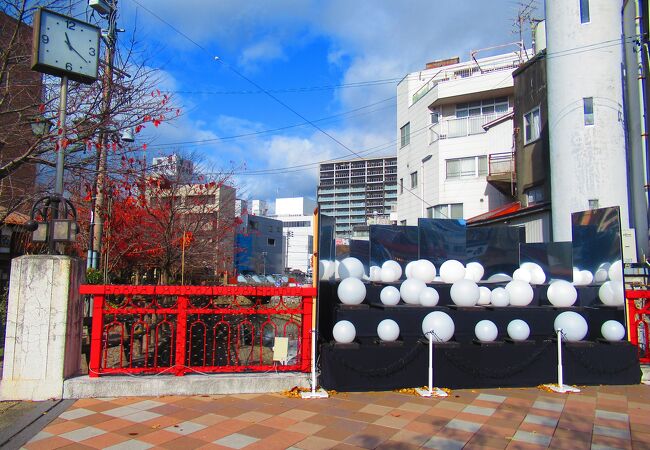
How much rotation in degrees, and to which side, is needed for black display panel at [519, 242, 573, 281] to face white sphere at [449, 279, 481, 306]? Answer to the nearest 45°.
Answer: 0° — it already faces it

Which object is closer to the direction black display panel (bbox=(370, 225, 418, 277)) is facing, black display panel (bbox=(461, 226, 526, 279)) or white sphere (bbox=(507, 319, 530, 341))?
the white sphere

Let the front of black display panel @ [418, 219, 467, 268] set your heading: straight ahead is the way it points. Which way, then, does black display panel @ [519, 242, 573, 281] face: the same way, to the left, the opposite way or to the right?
the same way

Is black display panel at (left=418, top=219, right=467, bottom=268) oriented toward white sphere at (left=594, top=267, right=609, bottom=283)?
no

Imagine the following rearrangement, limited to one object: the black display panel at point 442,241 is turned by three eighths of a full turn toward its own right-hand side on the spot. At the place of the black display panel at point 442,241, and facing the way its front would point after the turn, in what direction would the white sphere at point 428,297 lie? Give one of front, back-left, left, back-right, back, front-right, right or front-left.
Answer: back-left

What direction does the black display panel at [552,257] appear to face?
toward the camera

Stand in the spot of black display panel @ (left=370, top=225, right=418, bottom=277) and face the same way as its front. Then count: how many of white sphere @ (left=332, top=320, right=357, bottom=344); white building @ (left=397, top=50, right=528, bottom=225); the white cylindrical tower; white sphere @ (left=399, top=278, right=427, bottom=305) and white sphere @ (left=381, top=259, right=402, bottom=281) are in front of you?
3

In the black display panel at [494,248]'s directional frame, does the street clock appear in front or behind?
in front

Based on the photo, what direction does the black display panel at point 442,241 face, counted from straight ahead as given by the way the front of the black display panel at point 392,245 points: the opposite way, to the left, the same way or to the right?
the same way

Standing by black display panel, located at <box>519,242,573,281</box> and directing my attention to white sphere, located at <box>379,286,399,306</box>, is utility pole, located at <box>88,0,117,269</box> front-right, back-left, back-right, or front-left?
front-right

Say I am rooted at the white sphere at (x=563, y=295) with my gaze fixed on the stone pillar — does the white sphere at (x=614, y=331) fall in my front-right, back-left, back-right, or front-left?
back-left

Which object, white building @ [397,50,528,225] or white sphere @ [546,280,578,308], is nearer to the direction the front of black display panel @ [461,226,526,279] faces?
the white sphere

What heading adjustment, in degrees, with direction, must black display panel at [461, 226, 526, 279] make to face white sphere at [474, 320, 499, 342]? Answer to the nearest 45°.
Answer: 0° — it already faces it

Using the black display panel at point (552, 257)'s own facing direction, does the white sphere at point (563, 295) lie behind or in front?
in front

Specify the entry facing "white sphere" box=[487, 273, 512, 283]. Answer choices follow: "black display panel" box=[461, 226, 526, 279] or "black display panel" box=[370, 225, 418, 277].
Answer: "black display panel" box=[461, 226, 526, 279]

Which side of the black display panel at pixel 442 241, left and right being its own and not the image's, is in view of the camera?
front

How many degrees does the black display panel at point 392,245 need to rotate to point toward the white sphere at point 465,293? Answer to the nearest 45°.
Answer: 0° — it already faces it

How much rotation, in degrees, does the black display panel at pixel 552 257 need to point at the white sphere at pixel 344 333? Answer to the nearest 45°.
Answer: approximately 45° to its right

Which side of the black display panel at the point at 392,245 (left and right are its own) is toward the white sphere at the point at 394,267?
front
